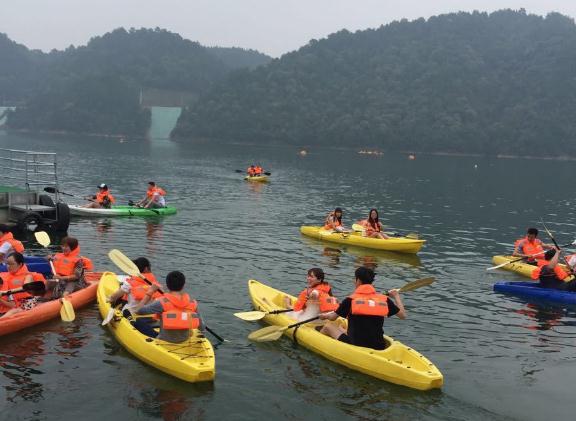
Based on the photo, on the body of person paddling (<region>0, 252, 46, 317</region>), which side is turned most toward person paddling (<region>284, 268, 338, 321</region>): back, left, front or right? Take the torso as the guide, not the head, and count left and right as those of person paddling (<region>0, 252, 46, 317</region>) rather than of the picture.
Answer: left

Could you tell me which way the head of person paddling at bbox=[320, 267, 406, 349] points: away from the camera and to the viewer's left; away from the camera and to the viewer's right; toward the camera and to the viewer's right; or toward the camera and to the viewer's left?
away from the camera and to the viewer's left

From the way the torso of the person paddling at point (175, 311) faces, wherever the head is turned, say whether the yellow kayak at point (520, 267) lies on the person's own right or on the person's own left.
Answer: on the person's own right

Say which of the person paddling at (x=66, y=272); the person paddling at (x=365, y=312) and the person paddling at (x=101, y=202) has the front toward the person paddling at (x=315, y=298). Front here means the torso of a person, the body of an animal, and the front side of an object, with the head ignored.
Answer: the person paddling at (x=365, y=312)

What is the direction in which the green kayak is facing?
to the viewer's left

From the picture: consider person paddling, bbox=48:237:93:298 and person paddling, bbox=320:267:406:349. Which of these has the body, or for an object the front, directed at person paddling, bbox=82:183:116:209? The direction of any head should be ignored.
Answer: person paddling, bbox=320:267:406:349

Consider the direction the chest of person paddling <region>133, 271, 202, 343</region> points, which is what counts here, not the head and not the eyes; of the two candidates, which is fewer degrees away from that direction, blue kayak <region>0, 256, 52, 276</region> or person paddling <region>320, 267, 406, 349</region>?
the blue kayak

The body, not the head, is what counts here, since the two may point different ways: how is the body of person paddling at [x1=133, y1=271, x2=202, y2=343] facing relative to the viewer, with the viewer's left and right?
facing away from the viewer and to the left of the viewer

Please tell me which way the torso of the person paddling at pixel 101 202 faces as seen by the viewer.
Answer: to the viewer's left
